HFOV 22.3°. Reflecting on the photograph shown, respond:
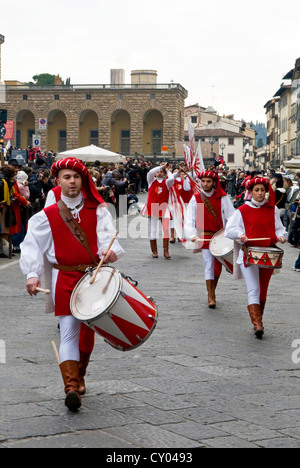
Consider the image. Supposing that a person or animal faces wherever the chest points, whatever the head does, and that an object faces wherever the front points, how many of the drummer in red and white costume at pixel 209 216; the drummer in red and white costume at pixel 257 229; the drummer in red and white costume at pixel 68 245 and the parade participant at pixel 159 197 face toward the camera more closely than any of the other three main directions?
4

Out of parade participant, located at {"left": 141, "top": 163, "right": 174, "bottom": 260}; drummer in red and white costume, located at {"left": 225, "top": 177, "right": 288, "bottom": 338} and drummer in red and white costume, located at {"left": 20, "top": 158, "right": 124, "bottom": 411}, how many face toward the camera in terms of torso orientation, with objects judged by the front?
3

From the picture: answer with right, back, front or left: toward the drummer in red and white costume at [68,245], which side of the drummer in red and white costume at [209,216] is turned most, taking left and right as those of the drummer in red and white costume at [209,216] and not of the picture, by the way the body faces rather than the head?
front

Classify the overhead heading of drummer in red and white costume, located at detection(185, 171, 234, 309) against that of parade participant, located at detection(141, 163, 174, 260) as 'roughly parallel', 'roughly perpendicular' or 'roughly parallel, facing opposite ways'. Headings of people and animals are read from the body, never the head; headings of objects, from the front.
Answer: roughly parallel

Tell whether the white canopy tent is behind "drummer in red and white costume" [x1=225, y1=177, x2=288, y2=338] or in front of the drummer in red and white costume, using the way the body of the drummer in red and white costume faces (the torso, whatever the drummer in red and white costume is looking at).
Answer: behind

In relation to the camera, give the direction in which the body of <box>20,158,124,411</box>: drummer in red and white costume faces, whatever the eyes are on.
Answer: toward the camera

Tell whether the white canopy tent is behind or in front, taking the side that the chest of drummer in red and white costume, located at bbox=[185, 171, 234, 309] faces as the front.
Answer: behind

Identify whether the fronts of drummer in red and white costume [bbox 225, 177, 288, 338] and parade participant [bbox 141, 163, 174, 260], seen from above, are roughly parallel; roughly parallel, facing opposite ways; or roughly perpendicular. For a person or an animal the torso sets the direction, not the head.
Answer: roughly parallel

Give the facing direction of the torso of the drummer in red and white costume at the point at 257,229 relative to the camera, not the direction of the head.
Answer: toward the camera

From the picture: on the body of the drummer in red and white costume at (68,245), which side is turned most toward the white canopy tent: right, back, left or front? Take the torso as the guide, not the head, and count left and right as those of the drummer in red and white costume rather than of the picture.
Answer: back

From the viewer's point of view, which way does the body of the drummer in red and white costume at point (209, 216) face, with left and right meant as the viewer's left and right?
facing the viewer

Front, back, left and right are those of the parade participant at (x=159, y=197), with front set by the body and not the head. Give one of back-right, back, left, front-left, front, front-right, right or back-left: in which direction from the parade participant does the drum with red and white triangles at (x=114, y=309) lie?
front
